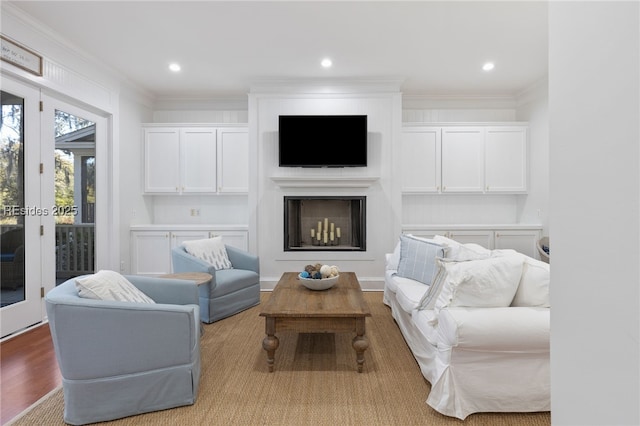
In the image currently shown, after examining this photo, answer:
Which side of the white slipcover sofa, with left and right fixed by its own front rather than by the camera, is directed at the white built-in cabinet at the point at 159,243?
front

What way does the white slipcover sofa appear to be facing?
to the viewer's left

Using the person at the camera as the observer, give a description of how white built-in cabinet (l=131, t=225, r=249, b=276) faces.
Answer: facing the viewer

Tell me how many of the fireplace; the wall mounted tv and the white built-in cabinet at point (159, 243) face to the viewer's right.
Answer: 0

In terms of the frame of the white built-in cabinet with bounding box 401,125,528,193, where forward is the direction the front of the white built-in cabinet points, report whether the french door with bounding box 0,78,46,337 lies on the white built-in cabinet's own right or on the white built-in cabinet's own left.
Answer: on the white built-in cabinet's own right

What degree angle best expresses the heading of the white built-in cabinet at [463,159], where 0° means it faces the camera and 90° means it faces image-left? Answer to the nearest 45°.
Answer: approximately 0°

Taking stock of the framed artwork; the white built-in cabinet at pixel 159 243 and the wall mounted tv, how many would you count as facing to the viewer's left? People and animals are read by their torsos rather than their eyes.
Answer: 0

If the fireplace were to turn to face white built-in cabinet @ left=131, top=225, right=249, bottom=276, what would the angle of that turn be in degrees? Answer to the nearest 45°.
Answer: approximately 90° to its right

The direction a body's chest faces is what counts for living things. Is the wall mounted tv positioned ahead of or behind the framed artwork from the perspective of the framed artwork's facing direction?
ahead

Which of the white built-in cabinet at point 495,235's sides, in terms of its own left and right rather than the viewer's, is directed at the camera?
front

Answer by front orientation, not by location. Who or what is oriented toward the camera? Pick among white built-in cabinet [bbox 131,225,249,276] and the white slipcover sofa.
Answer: the white built-in cabinet

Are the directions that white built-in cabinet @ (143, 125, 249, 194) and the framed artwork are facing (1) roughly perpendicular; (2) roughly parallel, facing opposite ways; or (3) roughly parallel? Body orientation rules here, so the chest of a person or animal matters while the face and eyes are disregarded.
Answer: roughly perpendicular

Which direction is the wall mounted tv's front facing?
toward the camera

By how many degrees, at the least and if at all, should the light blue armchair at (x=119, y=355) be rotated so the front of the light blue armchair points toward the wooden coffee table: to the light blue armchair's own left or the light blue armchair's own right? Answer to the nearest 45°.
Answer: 0° — it already faces it

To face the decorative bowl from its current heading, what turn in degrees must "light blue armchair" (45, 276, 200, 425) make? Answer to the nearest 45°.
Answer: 0° — it already faces it

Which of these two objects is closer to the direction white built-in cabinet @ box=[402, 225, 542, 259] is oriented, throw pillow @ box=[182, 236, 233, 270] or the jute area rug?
the jute area rug

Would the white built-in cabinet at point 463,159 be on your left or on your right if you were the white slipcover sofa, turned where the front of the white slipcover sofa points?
on your right
